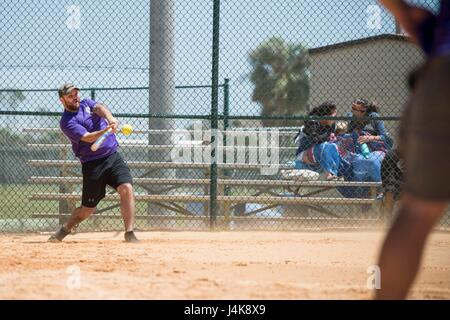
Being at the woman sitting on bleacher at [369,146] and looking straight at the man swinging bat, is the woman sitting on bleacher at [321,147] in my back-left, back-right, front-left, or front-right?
front-right

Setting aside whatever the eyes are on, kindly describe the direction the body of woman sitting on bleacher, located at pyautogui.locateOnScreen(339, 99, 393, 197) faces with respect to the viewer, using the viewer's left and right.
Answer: facing the viewer and to the left of the viewer

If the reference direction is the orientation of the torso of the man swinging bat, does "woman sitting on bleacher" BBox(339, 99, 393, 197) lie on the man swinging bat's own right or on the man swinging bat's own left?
on the man swinging bat's own left

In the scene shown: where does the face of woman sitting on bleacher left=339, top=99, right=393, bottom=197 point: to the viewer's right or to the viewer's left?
to the viewer's left

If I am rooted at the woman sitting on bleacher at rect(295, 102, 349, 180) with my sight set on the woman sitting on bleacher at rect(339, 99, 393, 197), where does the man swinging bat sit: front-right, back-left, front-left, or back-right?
back-right

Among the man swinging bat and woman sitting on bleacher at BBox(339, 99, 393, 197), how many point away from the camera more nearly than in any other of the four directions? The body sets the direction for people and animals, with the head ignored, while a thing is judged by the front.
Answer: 0

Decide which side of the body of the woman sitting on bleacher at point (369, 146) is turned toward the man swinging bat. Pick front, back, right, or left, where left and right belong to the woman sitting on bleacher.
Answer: front

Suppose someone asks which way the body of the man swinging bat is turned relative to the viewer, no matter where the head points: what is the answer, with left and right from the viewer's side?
facing the viewer and to the right of the viewer

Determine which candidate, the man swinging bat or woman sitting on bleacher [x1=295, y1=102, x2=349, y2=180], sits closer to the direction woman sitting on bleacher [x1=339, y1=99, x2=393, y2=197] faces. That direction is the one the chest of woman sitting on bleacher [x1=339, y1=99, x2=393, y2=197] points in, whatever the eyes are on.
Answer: the man swinging bat

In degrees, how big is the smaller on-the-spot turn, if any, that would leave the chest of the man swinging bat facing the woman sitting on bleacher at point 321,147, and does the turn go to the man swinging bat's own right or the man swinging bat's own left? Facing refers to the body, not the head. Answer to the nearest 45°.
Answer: approximately 90° to the man swinging bat's own left

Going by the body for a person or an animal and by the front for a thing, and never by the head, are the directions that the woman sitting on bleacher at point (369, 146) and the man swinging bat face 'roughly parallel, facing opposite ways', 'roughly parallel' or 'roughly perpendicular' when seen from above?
roughly perpendicular
